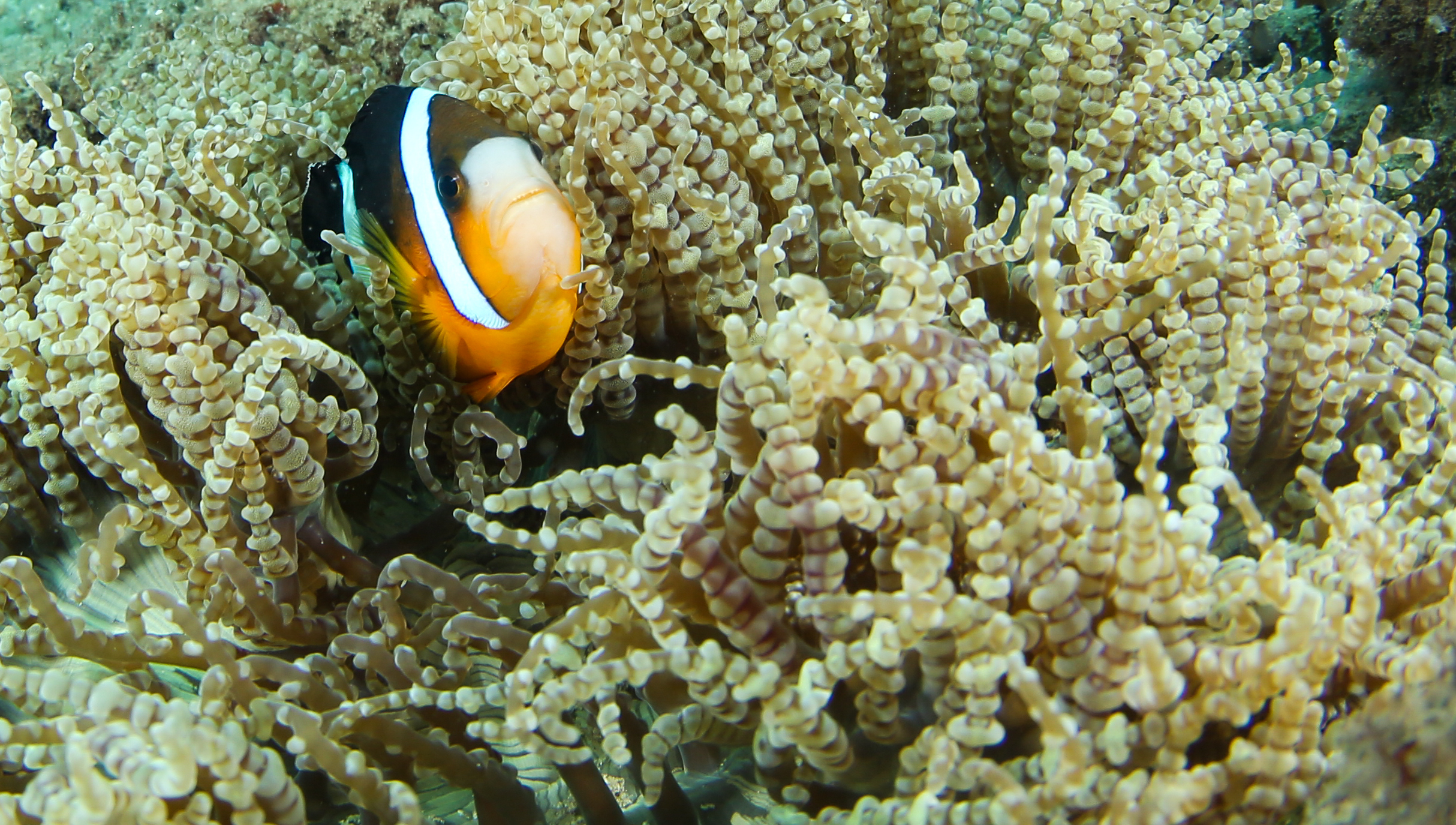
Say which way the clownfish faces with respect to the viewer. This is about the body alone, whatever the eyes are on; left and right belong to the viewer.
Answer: facing the viewer and to the right of the viewer
